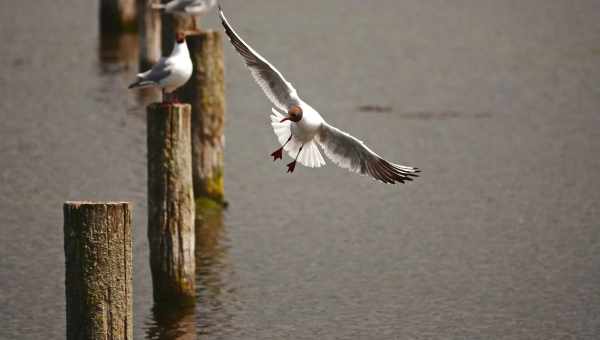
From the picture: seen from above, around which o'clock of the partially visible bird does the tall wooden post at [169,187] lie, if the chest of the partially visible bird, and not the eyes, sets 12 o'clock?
The tall wooden post is roughly at 3 o'clock from the partially visible bird.

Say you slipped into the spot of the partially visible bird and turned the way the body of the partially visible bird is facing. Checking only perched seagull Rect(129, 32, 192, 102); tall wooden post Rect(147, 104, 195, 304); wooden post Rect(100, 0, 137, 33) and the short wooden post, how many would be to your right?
3

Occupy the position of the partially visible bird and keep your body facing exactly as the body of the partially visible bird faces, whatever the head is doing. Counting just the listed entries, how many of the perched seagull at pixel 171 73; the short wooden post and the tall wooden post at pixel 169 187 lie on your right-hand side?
3

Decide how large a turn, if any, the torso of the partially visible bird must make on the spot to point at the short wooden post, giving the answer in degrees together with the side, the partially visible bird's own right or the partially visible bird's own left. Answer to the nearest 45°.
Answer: approximately 90° to the partially visible bird's own right

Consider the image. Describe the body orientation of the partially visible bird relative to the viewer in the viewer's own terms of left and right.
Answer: facing to the right of the viewer

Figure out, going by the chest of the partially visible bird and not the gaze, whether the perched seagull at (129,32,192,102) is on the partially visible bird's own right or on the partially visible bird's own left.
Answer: on the partially visible bird's own right

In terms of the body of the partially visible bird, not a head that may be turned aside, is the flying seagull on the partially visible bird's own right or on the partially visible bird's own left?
on the partially visible bird's own right
